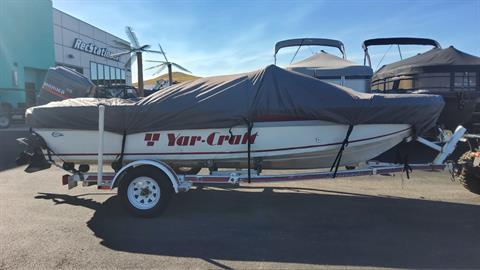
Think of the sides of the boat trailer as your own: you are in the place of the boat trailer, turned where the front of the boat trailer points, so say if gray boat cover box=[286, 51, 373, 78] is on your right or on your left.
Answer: on your left

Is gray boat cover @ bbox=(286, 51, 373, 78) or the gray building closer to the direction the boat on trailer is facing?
the gray boat cover

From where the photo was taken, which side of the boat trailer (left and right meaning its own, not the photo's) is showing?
right

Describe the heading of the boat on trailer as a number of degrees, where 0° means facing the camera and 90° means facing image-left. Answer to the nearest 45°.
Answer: approximately 270°

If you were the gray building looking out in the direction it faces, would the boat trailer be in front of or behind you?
in front

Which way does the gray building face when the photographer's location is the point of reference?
facing the viewer and to the right of the viewer

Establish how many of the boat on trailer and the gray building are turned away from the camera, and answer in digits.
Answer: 0

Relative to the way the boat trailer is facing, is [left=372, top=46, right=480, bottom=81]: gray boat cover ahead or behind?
ahead

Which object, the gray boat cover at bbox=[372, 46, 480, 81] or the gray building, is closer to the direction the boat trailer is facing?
the gray boat cover

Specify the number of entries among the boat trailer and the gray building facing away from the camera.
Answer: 0

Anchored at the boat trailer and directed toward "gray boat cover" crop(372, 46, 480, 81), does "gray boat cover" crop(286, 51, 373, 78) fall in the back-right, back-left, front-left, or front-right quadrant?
front-left

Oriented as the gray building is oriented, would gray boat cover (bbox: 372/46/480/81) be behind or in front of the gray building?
in front
